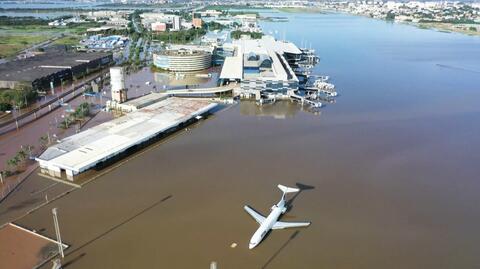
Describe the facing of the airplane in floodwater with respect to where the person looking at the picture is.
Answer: facing the viewer and to the left of the viewer

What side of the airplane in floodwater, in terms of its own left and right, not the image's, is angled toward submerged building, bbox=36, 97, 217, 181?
right
